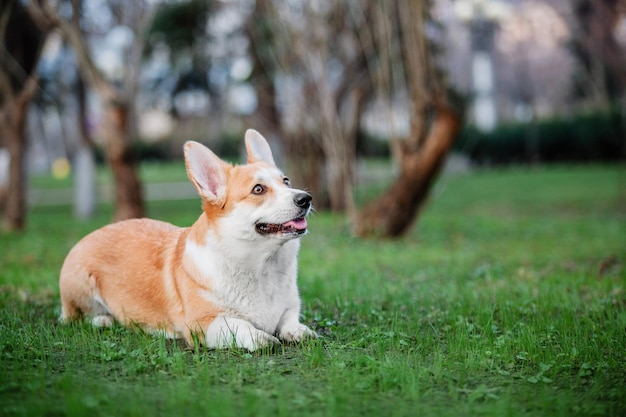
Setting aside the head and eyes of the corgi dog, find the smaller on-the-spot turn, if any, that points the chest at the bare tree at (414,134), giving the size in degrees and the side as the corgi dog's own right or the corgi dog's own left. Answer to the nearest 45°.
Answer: approximately 90° to the corgi dog's own left

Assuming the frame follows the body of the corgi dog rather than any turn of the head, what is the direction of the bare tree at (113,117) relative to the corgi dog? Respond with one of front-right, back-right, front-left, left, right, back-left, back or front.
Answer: back-left

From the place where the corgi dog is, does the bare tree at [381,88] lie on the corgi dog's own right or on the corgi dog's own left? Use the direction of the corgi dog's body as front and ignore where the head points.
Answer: on the corgi dog's own left

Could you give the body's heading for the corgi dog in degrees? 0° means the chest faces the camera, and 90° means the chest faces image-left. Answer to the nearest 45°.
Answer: approximately 315°

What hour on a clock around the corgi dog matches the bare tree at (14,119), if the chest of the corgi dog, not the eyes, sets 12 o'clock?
The bare tree is roughly at 7 o'clock from the corgi dog.

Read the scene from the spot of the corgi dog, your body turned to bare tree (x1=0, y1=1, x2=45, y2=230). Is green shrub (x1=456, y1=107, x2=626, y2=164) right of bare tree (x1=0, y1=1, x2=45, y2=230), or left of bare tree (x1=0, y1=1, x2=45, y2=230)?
right
